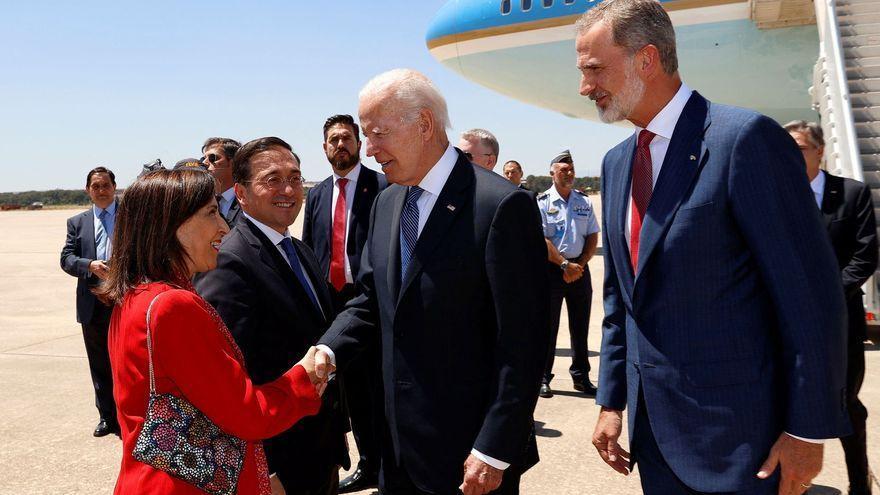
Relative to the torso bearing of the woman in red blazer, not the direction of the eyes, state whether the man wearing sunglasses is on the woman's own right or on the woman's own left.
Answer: on the woman's own left

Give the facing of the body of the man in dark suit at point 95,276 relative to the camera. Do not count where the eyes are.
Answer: toward the camera

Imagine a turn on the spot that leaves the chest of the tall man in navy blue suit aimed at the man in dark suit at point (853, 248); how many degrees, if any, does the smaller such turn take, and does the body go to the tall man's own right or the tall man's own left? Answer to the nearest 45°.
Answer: approximately 135° to the tall man's own right

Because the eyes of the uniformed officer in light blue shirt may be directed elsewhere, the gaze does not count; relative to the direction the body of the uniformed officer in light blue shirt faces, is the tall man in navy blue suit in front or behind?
in front

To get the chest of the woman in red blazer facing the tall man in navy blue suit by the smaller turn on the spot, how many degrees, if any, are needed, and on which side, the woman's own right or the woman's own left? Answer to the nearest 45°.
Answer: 0° — they already face them

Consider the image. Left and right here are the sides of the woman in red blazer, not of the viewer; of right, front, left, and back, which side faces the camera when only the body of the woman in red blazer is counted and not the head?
right

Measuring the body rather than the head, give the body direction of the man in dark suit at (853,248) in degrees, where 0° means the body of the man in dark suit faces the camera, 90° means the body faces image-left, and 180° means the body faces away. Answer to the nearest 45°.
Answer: approximately 45°

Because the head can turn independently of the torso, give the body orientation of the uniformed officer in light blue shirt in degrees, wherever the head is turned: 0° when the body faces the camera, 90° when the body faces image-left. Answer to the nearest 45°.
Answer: approximately 0°

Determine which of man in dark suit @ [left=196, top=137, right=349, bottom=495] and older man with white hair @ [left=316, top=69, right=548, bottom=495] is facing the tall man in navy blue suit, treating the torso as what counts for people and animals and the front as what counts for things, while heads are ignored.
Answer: the man in dark suit

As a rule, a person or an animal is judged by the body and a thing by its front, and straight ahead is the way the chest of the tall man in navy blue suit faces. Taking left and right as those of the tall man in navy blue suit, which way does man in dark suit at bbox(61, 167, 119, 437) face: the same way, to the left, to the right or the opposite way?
to the left

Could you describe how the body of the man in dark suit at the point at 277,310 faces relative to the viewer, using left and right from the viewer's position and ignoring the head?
facing the viewer and to the right of the viewer

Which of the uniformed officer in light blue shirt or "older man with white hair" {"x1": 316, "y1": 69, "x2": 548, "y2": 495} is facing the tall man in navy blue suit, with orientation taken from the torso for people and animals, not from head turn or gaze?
the uniformed officer in light blue shirt

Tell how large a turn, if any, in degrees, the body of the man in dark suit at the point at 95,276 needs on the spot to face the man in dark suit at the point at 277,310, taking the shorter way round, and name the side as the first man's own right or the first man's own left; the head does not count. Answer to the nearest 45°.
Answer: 0° — they already face them
